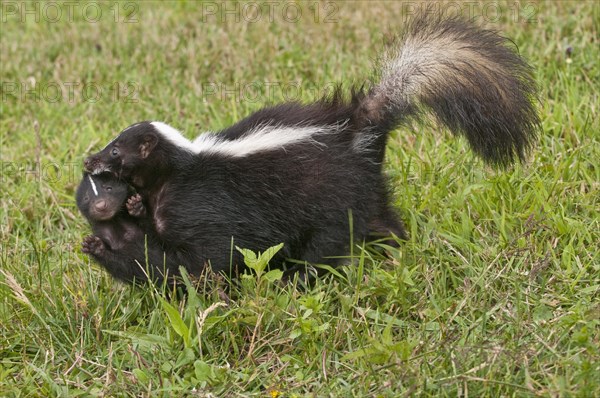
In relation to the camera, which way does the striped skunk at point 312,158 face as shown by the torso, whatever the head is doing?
to the viewer's left
